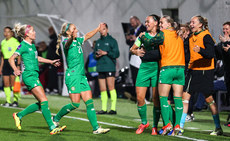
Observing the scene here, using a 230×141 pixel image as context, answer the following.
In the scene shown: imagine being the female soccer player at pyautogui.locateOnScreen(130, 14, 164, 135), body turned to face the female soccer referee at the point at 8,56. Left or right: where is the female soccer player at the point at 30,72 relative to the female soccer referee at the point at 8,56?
left

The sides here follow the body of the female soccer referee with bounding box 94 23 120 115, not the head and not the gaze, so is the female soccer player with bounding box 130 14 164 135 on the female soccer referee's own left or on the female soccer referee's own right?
on the female soccer referee's own left

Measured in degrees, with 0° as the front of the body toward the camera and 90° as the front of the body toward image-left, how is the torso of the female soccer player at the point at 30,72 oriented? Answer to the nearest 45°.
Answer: approximately 270°

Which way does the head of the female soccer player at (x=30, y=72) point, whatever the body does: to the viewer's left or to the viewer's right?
to the viewer's right

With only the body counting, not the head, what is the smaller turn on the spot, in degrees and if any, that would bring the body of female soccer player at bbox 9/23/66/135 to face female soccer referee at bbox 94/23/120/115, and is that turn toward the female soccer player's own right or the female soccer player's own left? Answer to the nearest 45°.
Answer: approximately 45° to the female soccer player's own left

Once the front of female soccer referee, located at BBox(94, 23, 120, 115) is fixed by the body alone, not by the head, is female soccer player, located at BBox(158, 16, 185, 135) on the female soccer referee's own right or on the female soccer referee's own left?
on the female soccer referee's own left

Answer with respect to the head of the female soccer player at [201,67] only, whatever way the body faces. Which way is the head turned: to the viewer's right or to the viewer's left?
to the viewer's left
